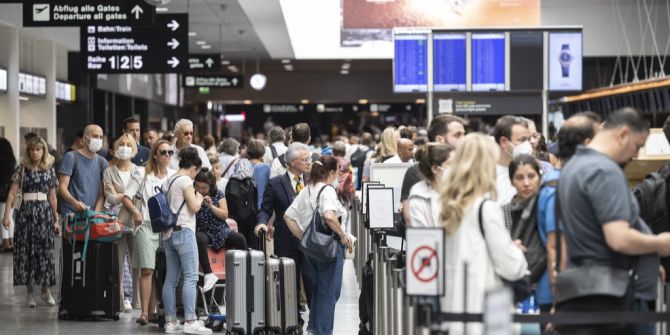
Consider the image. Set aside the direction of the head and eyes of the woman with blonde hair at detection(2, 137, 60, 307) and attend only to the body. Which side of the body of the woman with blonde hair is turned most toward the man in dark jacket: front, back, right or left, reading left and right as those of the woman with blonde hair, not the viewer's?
back

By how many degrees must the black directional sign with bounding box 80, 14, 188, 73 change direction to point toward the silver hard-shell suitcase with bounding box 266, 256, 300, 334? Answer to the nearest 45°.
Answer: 0° — it already faces it

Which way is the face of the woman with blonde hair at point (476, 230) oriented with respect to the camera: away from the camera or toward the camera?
away from the camera

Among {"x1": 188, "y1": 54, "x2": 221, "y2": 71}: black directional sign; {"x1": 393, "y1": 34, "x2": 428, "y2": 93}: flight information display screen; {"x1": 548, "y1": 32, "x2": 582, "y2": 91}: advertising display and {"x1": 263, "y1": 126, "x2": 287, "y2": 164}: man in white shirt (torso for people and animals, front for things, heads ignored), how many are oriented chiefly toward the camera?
3

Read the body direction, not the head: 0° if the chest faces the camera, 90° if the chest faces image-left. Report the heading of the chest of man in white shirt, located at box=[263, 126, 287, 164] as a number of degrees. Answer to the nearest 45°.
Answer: approximately 180°

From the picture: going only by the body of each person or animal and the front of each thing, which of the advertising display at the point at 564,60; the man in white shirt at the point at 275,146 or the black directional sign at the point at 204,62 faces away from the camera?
the man in white shirt

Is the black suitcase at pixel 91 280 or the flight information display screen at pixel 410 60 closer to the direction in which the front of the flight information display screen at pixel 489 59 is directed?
the black suitcase

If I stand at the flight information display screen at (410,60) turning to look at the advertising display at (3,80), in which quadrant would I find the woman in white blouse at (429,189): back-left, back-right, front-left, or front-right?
back-left

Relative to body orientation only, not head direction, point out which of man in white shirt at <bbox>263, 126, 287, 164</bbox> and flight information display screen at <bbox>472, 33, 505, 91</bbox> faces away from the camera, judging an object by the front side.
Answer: the man in white shirt

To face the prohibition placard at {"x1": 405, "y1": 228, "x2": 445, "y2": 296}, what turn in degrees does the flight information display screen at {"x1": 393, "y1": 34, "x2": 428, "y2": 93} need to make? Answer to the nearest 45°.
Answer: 0° — it already faces it

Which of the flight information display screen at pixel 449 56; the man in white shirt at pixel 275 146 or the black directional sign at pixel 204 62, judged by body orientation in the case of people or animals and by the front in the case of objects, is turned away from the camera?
the man in white shirt
